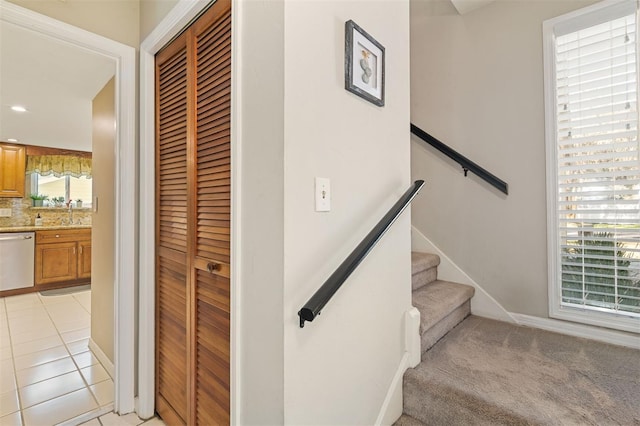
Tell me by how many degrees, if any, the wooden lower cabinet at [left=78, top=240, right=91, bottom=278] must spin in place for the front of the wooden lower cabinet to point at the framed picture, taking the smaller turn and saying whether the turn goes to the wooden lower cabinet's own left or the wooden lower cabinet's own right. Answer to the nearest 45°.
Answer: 0° — it already faces it

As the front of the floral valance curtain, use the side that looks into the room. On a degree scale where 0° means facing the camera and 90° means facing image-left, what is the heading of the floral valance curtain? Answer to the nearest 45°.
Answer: approximately 0°

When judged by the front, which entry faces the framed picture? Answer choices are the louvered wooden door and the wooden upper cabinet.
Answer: the wooden upper cabinet

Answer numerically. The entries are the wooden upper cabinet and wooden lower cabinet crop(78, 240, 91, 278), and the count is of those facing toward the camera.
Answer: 2
